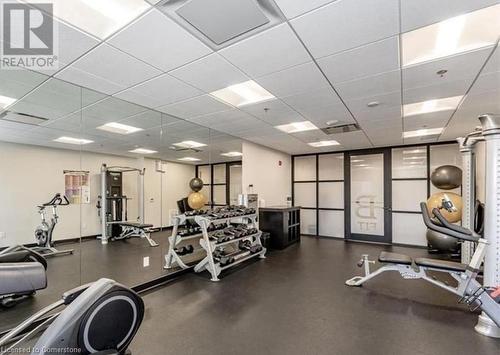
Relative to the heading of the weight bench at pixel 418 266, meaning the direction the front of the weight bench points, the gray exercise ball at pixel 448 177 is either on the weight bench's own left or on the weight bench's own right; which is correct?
on the weight bench's own right

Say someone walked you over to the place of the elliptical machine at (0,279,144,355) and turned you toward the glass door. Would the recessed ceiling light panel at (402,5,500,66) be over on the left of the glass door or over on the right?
right

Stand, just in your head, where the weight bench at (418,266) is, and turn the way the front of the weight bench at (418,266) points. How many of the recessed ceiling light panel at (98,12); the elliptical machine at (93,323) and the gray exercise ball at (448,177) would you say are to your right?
1

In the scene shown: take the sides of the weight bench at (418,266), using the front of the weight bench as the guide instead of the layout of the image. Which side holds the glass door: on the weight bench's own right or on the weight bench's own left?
on the weight bench's own right

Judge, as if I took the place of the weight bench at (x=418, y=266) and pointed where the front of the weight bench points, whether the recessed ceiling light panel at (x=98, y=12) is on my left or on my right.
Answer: on my left

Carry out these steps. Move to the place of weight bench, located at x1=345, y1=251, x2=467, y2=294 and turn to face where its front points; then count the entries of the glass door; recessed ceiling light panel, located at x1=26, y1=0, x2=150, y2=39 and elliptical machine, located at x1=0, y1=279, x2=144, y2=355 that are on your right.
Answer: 1

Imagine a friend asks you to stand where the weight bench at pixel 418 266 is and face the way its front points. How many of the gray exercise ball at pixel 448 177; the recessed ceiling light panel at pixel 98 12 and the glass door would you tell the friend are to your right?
2

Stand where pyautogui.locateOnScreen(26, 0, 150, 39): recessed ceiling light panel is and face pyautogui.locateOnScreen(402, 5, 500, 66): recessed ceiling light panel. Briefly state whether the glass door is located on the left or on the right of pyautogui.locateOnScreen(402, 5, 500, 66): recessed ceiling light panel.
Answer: left

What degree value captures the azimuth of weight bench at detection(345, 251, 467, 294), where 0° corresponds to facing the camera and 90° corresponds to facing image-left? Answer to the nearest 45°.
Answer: approximately 90°

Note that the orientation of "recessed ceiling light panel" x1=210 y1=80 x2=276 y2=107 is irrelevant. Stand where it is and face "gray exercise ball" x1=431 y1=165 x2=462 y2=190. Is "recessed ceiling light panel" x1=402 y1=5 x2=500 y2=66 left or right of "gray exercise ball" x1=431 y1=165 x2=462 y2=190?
right
